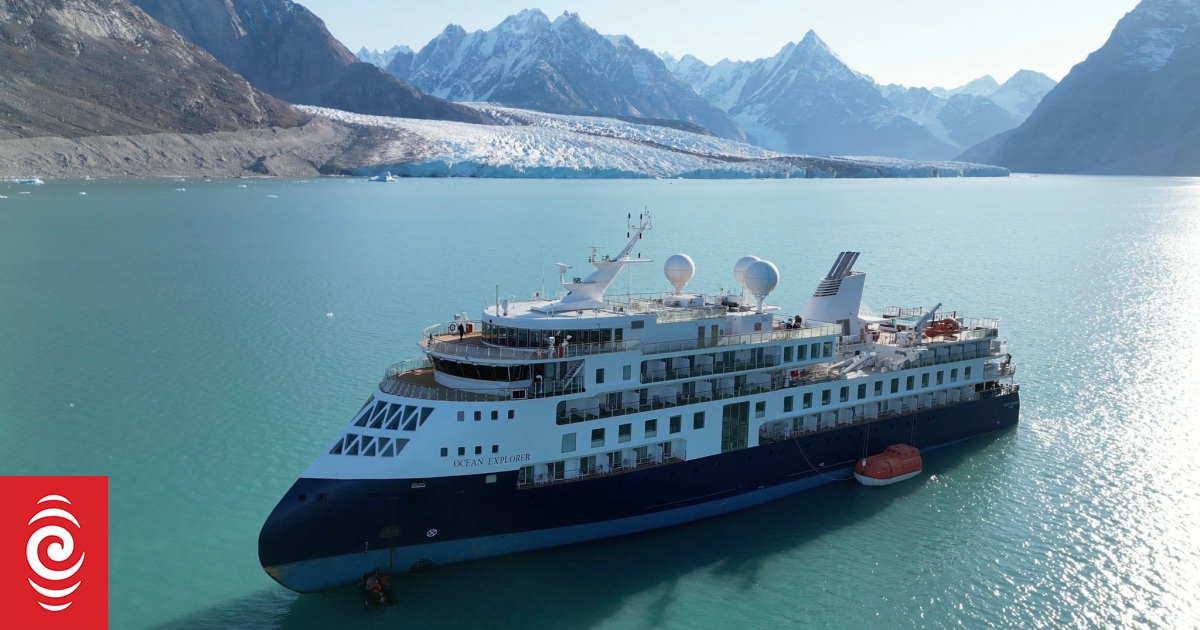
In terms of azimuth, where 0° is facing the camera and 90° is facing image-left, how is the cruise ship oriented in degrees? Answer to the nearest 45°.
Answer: approximately 45°

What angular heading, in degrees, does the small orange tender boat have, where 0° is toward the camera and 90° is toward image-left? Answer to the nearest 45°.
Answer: approximately 45°
